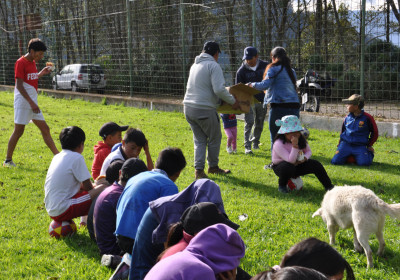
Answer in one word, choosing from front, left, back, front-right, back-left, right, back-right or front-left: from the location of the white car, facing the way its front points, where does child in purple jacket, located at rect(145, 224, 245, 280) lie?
back-left

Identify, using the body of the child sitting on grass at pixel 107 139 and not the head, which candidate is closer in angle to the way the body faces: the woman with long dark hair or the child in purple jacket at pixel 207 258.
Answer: the woman with long dark hair

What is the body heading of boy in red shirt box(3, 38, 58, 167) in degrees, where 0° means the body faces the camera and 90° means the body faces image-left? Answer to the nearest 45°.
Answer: approximately 315°

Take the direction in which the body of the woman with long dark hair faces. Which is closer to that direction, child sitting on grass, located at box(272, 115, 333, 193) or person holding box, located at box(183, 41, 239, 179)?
the person holding box

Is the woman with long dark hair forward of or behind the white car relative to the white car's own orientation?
behind

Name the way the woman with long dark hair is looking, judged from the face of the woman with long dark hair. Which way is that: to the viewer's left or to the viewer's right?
to the viewer's left

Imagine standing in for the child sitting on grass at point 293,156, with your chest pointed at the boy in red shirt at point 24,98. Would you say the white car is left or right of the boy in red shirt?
right

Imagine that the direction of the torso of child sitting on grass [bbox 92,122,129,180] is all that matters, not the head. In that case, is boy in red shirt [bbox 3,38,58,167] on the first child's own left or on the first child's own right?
on the first child's own left

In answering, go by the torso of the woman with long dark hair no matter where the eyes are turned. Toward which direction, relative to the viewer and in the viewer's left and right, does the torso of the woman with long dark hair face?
facing away from the viewer and to the left of the viewer

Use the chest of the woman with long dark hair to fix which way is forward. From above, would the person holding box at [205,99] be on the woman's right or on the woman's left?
on the woman's left
